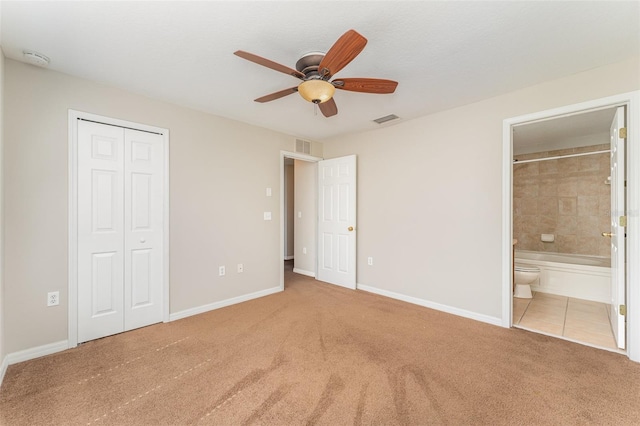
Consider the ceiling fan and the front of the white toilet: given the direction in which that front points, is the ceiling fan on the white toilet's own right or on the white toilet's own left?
on the white toilet's own right

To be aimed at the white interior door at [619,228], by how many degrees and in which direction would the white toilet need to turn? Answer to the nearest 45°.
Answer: approximately 45° to its right

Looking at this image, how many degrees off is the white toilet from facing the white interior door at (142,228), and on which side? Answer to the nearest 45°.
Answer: approximately 135° to its right

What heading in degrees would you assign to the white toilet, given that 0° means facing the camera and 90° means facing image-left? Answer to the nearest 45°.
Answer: approximately 270°

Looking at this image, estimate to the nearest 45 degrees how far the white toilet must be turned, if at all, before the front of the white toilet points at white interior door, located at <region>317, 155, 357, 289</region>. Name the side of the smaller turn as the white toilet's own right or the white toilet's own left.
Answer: approximately 135° to the white toilet's own right

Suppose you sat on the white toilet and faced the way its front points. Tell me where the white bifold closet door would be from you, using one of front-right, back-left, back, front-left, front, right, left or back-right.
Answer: back-right
